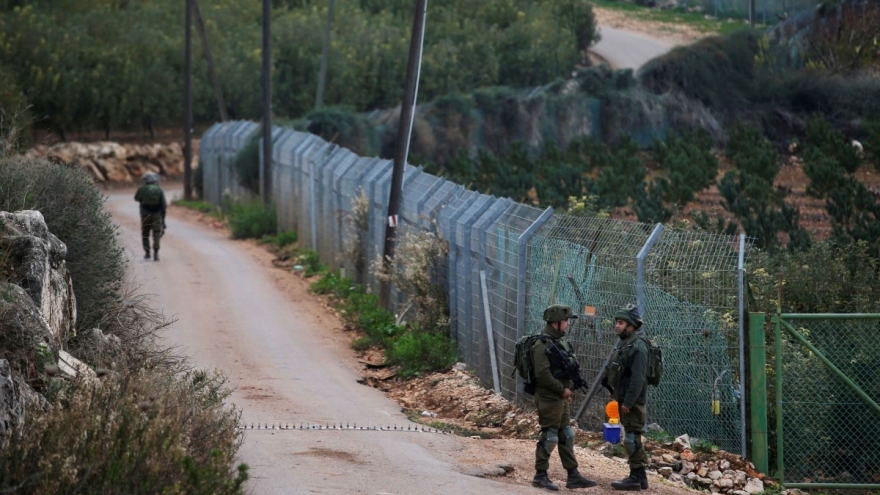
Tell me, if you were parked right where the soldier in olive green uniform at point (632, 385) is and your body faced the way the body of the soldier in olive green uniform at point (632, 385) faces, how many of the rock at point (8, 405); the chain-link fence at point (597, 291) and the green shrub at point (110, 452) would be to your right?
1

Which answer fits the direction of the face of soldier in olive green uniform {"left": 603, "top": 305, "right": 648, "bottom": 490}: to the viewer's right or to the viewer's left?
to the viewer's left

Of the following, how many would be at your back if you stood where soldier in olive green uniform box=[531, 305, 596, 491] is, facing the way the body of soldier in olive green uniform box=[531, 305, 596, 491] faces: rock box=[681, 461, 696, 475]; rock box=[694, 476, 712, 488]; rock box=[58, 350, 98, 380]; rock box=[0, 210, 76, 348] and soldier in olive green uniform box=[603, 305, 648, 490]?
2

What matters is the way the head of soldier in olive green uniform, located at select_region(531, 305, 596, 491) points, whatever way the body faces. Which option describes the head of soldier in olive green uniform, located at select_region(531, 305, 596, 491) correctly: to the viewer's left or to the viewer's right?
to the viewer's right

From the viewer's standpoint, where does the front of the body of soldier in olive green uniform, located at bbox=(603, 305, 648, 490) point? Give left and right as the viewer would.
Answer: facing to the left of the viewer

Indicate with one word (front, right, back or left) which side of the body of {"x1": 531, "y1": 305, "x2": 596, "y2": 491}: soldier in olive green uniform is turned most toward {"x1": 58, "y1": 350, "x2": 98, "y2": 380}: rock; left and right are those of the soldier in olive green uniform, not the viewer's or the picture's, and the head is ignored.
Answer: back

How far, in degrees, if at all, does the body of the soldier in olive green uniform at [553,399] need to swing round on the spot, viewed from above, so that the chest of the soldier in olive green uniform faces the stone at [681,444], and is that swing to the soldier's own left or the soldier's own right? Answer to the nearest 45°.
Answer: approximately 45° to the soldier's own left

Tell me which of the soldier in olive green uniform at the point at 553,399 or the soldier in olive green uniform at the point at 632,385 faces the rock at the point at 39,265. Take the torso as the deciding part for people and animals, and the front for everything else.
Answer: the soldier in olive green uniform at the point at 632,385

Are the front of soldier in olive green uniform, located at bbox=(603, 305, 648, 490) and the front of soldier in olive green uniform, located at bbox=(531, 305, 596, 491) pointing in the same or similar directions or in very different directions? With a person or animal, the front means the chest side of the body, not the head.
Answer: very different directions

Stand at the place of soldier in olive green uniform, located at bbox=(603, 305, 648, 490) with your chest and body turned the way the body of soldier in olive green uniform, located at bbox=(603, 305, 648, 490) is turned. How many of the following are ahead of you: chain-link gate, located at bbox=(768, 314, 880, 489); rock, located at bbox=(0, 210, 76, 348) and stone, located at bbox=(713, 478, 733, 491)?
1

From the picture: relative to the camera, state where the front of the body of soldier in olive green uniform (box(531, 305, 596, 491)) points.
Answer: to the viewer's right

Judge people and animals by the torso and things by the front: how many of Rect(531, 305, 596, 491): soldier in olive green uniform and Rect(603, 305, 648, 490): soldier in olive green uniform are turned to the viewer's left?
1

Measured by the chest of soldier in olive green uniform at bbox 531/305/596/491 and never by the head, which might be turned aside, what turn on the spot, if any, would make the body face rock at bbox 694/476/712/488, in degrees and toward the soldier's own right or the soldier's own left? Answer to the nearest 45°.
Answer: approximately 45° to the soldier's own left
